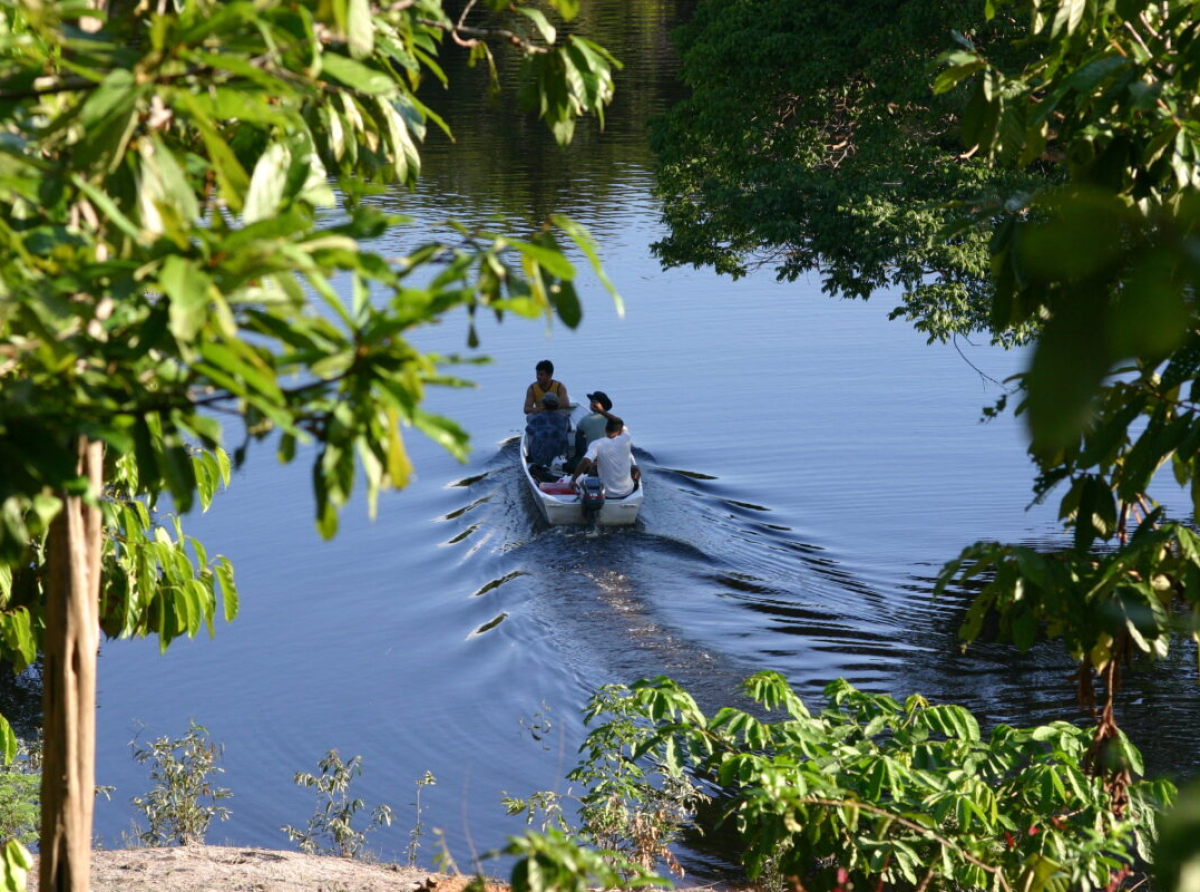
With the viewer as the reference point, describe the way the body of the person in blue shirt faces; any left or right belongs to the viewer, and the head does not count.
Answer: facing away from the viewer

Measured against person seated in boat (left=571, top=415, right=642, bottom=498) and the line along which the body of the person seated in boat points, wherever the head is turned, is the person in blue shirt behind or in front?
in front

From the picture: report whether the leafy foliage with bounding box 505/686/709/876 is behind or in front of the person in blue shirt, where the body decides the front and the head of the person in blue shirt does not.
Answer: behind

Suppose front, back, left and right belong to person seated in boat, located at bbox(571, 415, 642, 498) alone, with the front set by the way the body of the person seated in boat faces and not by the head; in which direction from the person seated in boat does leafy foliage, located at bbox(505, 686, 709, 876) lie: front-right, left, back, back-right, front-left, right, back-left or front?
back

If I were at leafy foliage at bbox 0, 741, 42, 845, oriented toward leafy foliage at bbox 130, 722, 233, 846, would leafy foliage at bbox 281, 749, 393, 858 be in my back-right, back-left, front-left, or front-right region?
front-right

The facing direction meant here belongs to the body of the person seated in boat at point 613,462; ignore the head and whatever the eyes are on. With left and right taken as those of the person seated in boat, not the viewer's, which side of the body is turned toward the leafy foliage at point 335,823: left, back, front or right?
back

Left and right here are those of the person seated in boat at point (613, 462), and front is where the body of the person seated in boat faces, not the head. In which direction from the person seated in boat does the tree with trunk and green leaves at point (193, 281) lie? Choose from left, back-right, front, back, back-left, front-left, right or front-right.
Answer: back

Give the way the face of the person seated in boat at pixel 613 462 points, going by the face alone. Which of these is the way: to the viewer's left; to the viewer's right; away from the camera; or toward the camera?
away from the camera

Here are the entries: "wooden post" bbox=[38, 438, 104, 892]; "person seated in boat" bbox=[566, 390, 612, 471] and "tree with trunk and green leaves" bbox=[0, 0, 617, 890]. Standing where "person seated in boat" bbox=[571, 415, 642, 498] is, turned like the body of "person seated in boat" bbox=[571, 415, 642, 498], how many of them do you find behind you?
2

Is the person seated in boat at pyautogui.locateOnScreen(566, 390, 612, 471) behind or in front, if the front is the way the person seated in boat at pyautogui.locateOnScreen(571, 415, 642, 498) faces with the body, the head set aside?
in front

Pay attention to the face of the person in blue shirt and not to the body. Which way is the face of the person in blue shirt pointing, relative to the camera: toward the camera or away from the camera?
away from the camera

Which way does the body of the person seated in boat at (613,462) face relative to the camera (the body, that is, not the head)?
away from the camera

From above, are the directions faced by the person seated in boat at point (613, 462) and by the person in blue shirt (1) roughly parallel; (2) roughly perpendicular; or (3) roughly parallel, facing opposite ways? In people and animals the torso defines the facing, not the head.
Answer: roughly parallel
